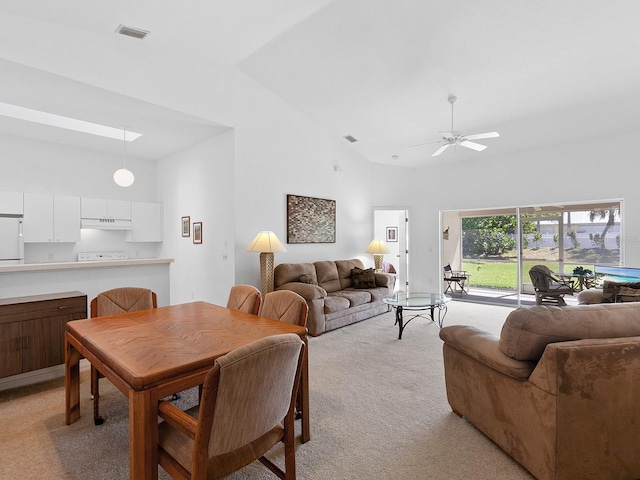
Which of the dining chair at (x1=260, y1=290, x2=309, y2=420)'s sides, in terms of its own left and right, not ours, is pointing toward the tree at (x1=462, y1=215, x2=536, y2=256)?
back

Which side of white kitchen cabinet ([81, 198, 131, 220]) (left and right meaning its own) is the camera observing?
front

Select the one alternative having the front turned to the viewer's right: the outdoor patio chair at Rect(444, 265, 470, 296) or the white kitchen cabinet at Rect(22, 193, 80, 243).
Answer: the outdoor patio chair

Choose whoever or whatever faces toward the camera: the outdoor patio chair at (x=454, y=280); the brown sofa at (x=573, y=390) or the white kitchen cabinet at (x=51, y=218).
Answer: the white kitchen cabinet

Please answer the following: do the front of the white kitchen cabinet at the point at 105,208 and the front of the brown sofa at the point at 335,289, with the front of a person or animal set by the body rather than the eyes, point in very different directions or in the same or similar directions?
same or similar directions

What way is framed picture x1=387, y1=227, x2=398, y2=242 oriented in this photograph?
toward the camera

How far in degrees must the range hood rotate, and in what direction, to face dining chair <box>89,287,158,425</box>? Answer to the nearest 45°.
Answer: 0° — it already faces it

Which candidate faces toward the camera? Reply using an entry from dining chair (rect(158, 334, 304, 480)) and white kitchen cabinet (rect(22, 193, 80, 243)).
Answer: the white kitchen cabinet

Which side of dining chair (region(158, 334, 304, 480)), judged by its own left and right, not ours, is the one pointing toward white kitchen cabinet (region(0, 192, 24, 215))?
front

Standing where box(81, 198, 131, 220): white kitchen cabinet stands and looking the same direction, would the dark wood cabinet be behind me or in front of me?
in front

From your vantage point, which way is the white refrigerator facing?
toward the camera

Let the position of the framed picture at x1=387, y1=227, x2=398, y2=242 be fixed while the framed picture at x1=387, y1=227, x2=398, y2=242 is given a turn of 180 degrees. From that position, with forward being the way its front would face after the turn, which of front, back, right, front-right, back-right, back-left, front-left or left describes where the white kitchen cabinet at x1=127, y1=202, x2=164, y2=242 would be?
back-left

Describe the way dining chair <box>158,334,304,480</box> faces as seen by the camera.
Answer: facing away from the viewer and to the left of the viewer

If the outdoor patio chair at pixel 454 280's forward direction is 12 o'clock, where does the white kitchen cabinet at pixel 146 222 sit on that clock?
The white kitchen cabinet is roughly at 5 o'clock from the outdoor patio chair.

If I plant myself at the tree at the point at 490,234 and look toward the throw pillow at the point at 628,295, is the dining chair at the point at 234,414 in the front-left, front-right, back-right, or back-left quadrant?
front-right

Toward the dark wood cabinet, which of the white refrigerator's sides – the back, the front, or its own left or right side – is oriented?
front

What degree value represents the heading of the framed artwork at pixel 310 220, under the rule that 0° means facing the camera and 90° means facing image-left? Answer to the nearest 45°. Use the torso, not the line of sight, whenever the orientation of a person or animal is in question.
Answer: approximately 315°

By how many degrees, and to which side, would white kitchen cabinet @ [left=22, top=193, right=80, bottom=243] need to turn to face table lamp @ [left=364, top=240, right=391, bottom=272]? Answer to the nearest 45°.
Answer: approximately 45° to its left
